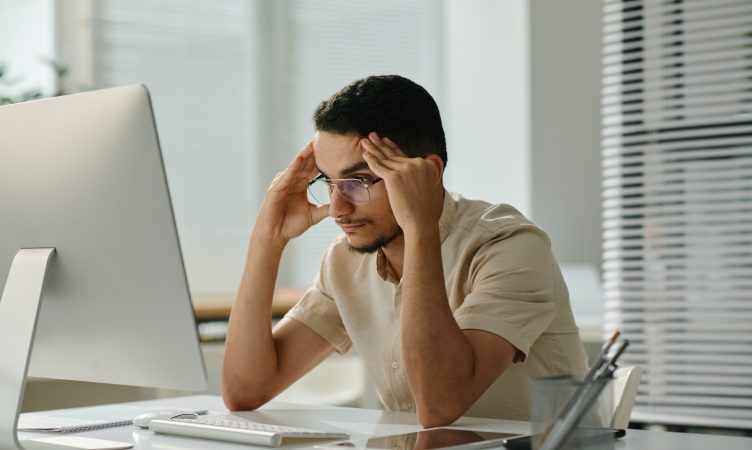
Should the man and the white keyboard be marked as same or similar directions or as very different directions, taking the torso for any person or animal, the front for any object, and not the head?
very different directions

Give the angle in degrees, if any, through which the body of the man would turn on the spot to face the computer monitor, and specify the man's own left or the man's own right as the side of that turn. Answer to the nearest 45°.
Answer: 0° — they already face it

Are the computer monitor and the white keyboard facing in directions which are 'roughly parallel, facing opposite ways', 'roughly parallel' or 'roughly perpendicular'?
roughly parallel

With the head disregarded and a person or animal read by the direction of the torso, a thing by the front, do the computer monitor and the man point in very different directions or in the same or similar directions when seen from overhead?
very different directions

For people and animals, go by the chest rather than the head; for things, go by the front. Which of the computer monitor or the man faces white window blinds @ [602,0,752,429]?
the computer monitor

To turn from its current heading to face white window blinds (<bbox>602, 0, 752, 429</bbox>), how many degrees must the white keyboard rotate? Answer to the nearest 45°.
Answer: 0° — it already faces it

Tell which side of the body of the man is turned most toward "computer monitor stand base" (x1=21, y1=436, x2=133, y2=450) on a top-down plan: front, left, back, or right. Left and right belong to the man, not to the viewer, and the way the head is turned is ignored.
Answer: front

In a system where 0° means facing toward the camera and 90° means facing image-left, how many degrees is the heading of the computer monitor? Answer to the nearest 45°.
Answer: approximately 225°

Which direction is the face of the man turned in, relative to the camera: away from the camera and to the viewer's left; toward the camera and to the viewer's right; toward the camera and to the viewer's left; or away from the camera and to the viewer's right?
toward the camera and to the viewer's left

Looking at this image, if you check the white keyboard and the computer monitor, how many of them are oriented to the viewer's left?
0
